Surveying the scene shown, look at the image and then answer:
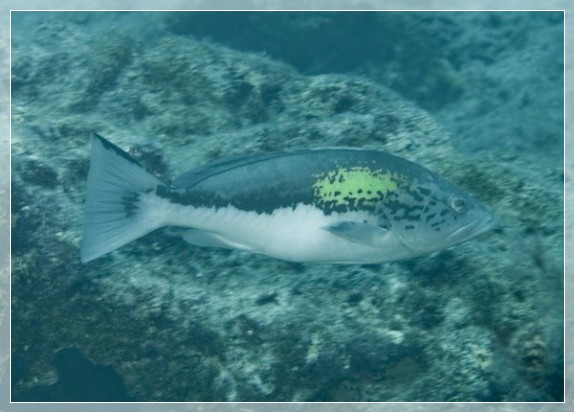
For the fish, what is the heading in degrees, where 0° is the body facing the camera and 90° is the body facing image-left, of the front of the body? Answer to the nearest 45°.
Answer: approximately 270°
